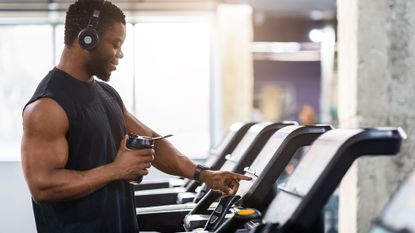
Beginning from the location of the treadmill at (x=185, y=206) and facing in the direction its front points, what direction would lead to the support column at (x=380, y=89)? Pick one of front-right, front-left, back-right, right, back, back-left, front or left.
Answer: front-left

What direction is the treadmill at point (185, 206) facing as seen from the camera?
to the viewer's right

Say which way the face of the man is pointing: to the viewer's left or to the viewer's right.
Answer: to the viewer's right

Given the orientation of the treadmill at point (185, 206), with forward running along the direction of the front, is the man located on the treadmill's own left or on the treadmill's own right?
on the treadmill's own right
